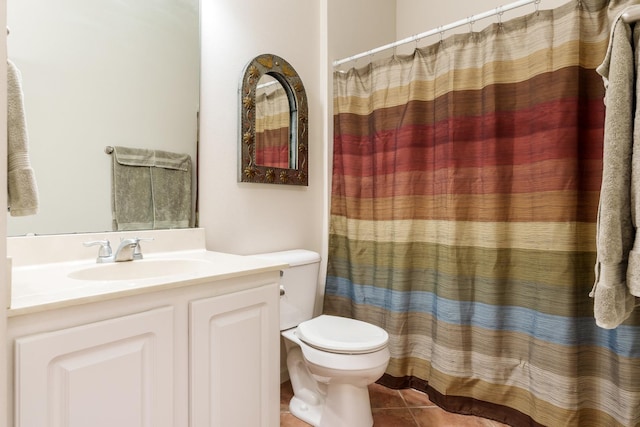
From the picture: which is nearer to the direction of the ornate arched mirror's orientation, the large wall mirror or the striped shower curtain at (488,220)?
the striped shower curtain

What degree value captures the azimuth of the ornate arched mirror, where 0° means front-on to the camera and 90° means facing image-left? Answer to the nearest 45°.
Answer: approximately 315°

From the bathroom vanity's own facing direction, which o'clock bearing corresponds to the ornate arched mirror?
The ornate arched mirror is roughly at 9 o'clock from the bathroom vanity.

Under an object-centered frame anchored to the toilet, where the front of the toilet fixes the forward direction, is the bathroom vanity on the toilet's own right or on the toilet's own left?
on the toilet's own right

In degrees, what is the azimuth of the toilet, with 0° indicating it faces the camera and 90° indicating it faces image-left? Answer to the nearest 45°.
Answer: approximately 315°

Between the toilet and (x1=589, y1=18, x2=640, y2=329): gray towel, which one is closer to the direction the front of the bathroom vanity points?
the gray towel
